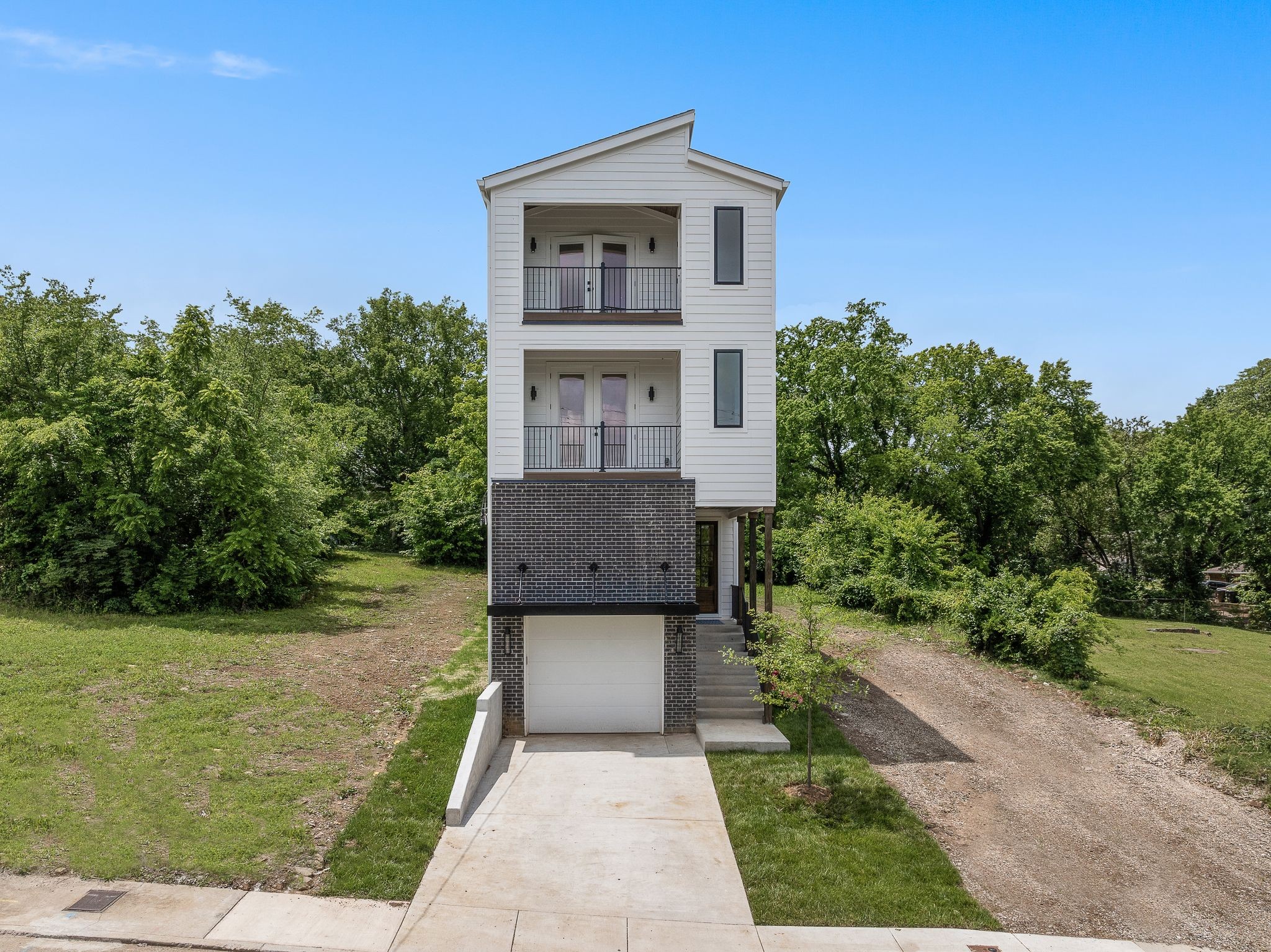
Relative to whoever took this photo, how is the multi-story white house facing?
facing the viewer

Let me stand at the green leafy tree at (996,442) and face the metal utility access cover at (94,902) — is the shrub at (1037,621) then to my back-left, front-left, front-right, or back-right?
front-left

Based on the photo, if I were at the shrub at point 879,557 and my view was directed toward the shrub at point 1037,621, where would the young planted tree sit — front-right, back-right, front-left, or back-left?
front-right

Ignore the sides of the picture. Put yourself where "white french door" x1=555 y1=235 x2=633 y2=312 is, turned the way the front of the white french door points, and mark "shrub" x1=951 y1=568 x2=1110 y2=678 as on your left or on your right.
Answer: on your left

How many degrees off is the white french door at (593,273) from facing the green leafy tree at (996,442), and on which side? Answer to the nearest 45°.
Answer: approximately 135° to its left

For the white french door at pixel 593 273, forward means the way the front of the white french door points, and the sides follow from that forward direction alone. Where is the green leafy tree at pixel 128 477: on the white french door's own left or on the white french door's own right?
on the white french door's own right

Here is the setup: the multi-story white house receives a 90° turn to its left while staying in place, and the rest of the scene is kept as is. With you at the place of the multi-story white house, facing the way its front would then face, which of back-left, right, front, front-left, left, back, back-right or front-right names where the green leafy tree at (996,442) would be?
front-left

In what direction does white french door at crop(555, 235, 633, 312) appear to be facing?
toward the camera

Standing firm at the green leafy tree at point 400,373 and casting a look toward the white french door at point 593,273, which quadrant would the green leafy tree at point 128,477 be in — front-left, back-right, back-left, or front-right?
front-right

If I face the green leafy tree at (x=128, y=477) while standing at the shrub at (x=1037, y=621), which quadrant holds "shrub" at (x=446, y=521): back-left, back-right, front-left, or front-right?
front-right
